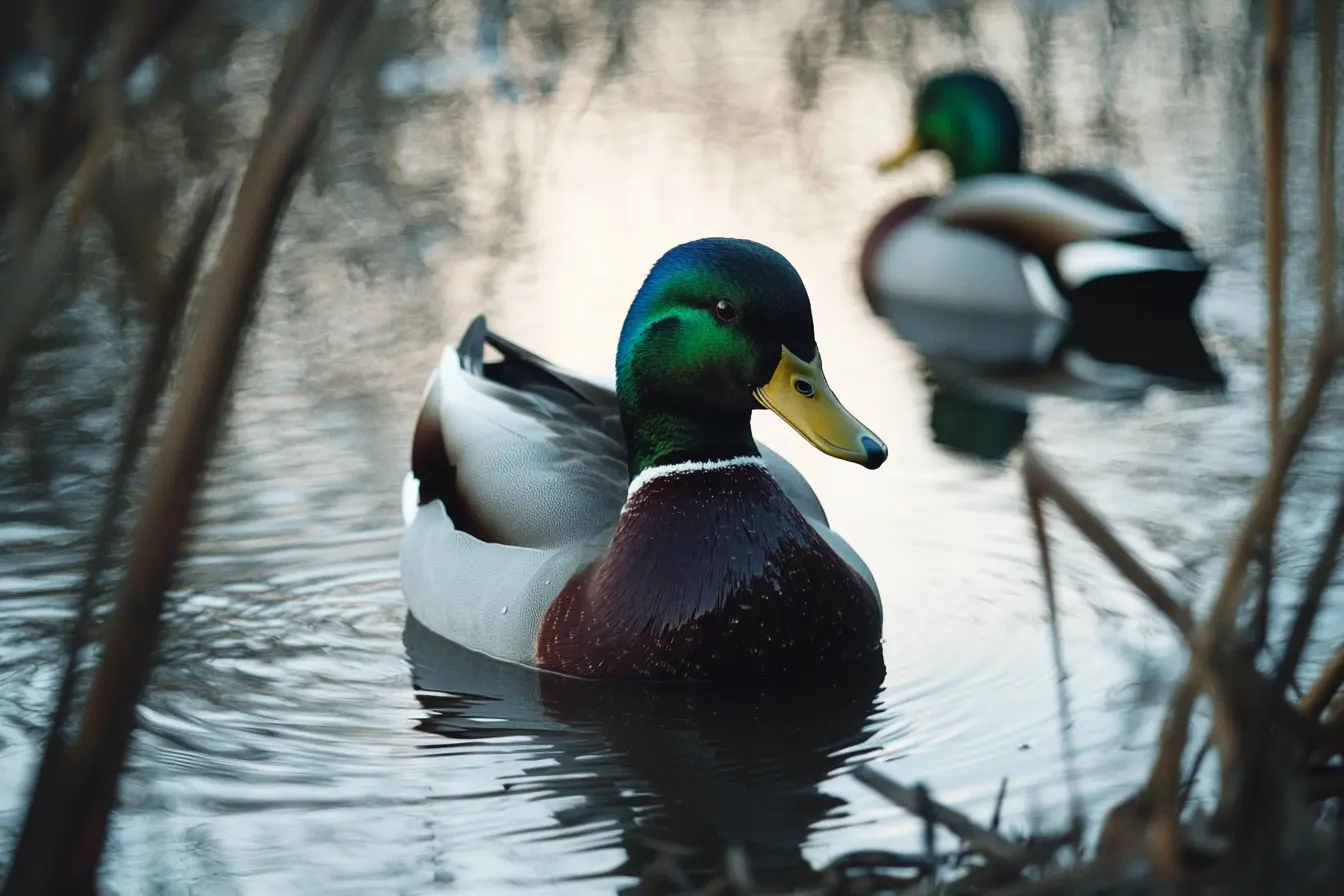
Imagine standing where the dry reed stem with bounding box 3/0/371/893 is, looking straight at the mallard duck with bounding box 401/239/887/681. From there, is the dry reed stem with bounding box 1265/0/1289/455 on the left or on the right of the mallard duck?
right

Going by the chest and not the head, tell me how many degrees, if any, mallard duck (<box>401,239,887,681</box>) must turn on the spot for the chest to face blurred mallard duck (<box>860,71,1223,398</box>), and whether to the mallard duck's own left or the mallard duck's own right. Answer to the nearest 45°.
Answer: approximately 135° to the mallard duck's own left

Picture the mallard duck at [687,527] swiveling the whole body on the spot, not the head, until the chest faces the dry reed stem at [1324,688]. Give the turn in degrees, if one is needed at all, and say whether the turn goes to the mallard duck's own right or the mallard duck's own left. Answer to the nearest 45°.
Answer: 0° — it already faces it

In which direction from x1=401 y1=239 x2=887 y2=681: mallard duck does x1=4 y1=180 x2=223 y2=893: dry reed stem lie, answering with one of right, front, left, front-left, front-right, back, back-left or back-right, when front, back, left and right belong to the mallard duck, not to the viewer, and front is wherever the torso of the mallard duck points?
front-right

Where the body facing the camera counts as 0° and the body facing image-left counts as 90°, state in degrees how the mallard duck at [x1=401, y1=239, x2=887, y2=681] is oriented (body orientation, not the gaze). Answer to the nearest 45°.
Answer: approximately 315°
